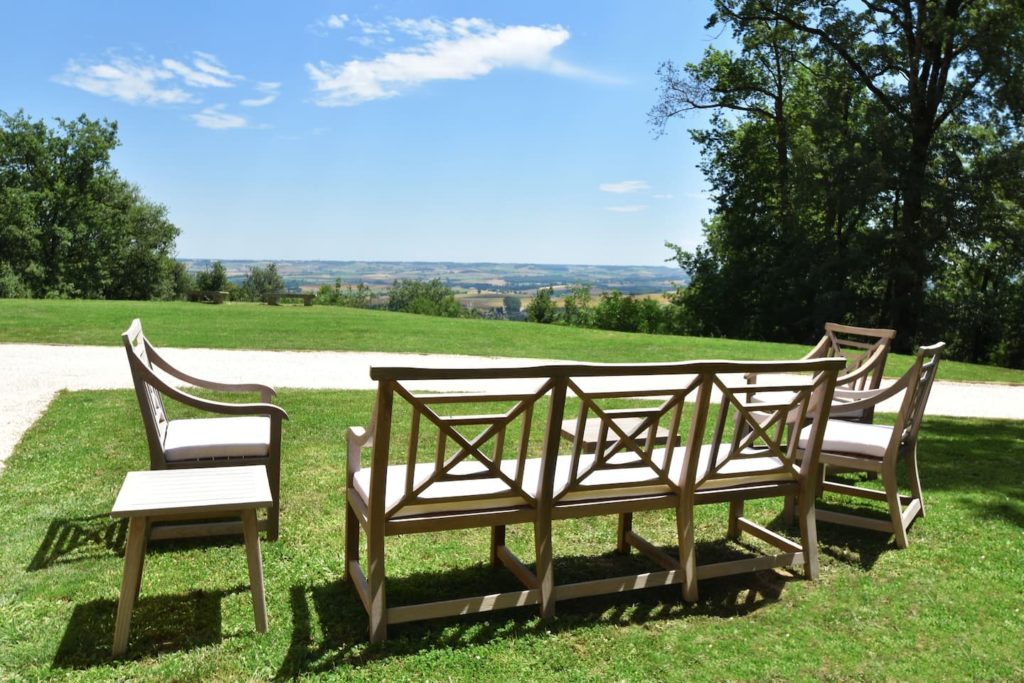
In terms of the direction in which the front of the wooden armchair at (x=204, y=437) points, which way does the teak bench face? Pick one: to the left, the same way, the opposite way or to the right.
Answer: to the left

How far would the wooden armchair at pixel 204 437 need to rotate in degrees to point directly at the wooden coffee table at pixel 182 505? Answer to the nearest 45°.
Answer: approximately 90° to its right

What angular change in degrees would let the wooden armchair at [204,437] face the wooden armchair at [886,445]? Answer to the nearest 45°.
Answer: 0° — it already faces it

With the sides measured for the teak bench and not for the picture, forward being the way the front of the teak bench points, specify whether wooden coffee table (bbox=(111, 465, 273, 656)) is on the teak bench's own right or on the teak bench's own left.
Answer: on the teak bench's own left

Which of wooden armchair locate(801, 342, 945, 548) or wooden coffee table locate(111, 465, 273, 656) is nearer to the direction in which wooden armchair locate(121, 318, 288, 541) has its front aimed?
the wooden armchair

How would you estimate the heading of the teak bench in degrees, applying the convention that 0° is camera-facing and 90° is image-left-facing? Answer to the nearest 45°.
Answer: approximately 135°

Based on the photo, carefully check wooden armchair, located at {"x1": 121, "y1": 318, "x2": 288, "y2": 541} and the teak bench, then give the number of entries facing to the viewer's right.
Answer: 1

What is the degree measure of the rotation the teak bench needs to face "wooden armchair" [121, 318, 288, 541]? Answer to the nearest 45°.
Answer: approximately 45° to its left

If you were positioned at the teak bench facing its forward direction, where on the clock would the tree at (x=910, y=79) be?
The tree is roughly at 2 o'clock from the teak bench.

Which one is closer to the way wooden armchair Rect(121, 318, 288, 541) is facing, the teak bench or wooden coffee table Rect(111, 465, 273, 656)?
the teak bench

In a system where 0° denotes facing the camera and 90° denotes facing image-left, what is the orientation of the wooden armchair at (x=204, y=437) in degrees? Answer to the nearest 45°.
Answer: approximately 270°

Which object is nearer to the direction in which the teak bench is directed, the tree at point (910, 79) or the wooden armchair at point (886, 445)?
the tree
